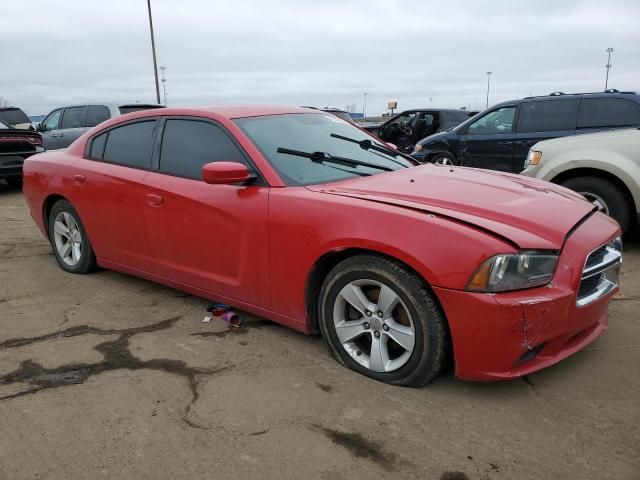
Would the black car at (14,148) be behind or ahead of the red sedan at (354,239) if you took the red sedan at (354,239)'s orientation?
behind

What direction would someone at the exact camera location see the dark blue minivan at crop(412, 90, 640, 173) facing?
facing to the left of the viewer

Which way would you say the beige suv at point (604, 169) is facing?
to the viewer's left

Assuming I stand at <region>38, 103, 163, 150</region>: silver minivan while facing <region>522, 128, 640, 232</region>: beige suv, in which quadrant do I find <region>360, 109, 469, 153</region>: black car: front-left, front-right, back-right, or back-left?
front-left

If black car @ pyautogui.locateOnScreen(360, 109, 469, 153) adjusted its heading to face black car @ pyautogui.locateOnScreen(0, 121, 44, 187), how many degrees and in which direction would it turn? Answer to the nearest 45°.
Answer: approximately 45° to its left

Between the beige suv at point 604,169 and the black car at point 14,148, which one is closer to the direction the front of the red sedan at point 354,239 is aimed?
the beige suv

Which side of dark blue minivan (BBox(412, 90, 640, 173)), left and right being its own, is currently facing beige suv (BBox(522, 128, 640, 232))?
left

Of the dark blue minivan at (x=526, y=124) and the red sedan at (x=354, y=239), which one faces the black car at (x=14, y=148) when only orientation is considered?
the dark blue minivan at (x=526, y=124)

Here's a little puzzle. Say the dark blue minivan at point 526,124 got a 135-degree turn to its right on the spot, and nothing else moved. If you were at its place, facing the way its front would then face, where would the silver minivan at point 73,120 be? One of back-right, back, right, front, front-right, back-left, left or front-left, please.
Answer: back-left

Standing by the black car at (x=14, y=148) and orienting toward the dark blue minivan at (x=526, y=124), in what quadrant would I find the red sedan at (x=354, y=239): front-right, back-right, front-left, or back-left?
front-right

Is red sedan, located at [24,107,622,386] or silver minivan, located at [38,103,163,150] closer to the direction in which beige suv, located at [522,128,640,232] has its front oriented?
the silver minivan

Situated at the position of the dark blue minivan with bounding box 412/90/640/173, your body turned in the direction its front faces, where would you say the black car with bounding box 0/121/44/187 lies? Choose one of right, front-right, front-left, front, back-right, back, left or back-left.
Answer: front

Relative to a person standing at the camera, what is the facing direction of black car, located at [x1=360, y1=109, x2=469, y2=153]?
facing to the left of the viewer
